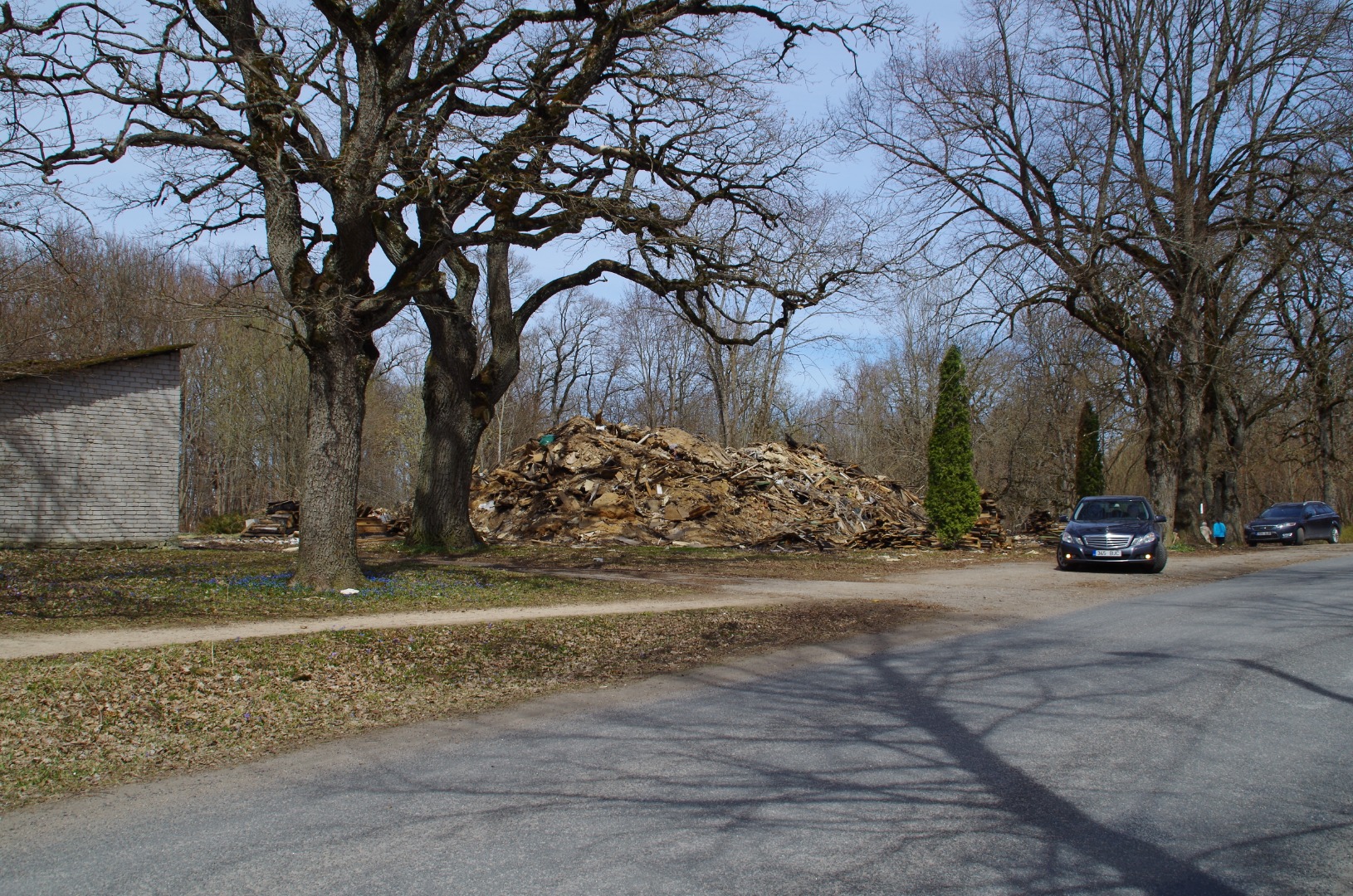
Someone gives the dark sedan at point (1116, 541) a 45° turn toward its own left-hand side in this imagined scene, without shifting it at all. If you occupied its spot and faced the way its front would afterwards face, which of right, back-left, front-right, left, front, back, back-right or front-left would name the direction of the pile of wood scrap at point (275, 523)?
back-right

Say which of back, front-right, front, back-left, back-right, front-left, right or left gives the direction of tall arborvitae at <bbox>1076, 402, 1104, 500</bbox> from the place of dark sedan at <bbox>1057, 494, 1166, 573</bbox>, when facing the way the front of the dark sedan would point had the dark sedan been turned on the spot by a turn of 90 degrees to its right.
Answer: right

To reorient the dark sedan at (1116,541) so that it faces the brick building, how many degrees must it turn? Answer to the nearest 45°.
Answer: approximately 90° to its right

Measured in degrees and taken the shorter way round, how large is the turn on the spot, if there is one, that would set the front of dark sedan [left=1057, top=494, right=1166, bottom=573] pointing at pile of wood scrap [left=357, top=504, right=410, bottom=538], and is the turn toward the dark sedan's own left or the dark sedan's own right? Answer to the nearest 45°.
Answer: approximately 90° to the dark sedan's own right

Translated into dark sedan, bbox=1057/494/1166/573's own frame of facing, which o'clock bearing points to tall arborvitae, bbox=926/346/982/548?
The tall arborvitae is roughly at 5 o'clock from the dark sedan.

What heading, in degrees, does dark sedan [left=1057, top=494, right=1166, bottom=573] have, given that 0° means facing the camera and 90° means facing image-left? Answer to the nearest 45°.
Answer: approximately 0°

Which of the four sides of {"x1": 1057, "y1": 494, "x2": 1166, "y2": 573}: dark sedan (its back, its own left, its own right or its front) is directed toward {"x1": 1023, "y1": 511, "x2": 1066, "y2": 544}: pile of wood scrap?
back
